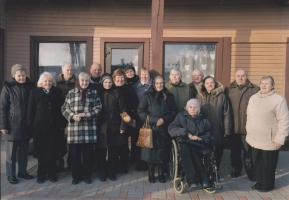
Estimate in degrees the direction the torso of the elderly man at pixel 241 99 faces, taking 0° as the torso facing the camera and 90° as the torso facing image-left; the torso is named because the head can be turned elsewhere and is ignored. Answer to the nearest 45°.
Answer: approximately 0°

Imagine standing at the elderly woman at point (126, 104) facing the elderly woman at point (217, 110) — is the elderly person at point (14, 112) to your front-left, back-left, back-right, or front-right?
back-right

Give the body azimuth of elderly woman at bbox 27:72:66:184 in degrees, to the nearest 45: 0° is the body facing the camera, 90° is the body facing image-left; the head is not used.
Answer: approximately 0°

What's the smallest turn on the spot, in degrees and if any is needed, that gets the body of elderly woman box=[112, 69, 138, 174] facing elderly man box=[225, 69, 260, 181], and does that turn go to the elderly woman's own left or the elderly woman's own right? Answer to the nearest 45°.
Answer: approximately 90° to the elderly woman's own left

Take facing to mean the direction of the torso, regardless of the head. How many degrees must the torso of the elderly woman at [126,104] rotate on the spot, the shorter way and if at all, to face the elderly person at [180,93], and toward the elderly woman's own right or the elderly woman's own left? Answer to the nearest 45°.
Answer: approximately 90° to the elderly woman's own left
